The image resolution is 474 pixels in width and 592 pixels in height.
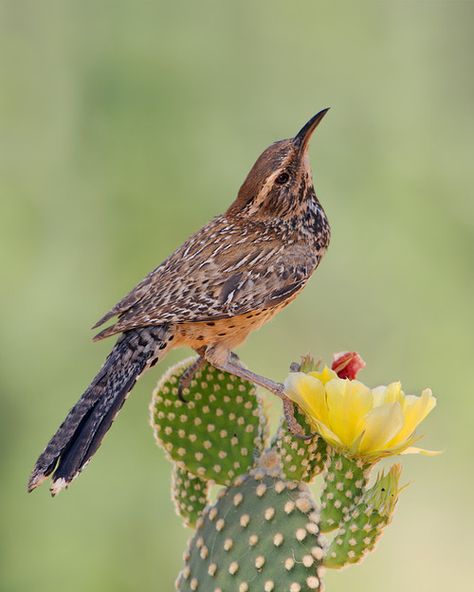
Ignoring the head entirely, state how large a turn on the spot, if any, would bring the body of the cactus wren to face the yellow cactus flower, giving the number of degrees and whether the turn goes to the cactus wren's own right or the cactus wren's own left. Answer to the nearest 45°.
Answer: approximately 45° to the cactus wren's own right

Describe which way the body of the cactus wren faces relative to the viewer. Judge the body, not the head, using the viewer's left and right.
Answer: facing to the right of the viewer
